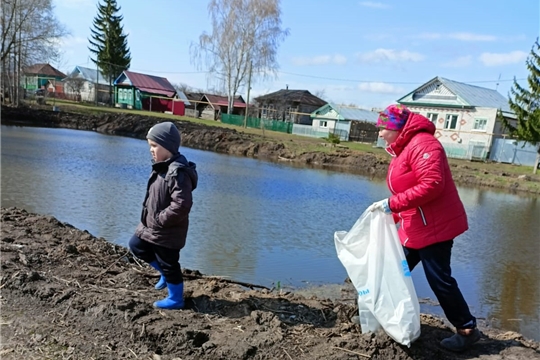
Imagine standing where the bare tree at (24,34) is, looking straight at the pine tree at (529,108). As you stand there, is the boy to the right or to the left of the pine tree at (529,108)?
right

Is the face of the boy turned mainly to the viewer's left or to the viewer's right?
to the viewer's left

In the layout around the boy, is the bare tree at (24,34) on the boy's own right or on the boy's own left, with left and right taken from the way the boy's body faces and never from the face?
on the boy's own right

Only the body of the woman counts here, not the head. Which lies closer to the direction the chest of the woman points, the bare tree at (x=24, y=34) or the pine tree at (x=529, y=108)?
the bare tree

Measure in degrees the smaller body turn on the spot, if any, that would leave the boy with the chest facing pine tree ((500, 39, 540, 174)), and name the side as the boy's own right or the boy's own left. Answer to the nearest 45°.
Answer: approximately 135° to the boy's own right

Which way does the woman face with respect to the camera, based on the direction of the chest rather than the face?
to the viewer's left

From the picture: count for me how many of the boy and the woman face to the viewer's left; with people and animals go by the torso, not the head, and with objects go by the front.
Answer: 2

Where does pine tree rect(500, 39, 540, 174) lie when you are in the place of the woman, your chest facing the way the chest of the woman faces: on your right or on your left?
on your right
